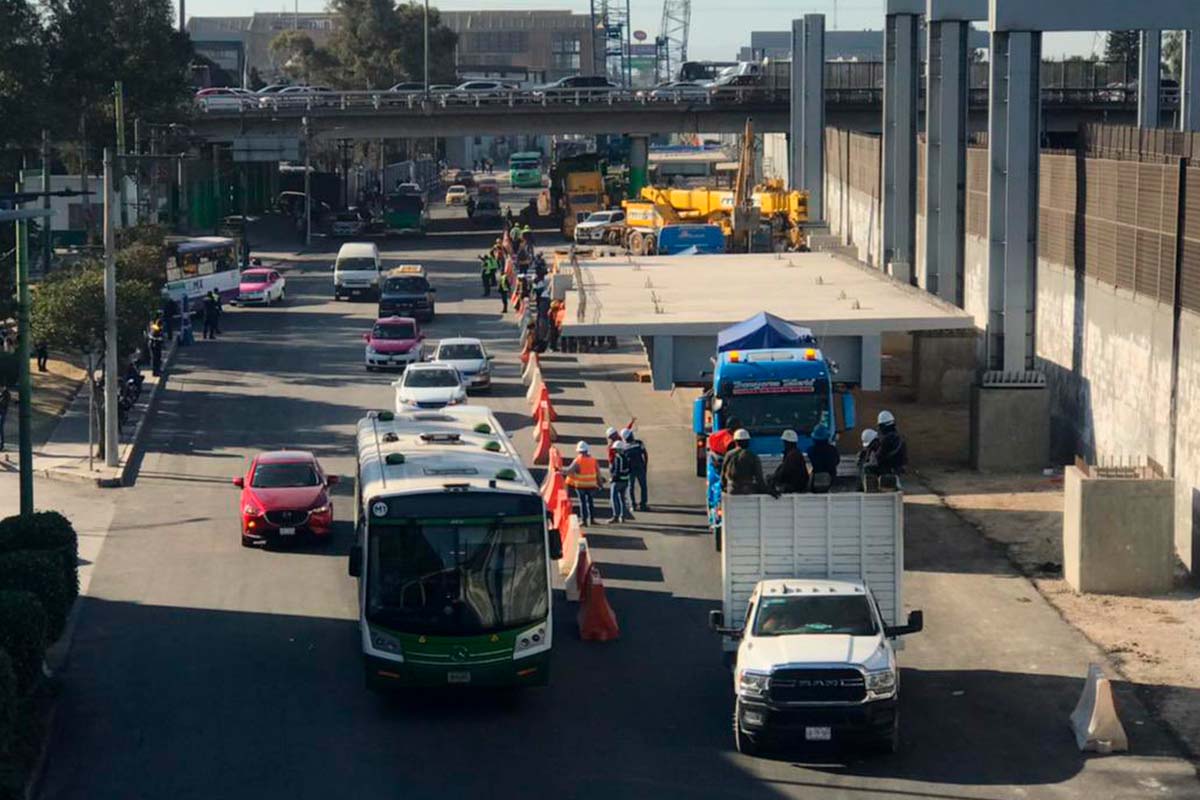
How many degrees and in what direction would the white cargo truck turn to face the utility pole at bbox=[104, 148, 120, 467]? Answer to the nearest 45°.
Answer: approximately 135° to its right

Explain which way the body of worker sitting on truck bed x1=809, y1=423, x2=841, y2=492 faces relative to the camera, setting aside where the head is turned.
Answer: away from the camera

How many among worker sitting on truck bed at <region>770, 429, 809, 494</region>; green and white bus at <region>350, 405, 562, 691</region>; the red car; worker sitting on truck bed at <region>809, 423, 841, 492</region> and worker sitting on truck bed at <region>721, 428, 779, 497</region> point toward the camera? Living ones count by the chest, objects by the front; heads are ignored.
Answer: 2

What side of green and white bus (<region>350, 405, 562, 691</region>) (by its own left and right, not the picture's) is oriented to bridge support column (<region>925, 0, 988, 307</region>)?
back

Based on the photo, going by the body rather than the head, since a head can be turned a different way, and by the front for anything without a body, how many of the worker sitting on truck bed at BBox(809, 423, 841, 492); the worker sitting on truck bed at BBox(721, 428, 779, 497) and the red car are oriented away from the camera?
2

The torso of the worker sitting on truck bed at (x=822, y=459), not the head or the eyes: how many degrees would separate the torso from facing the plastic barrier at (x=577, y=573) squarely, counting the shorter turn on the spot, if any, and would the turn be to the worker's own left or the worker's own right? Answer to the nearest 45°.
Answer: approximately 135° to the worker's own left

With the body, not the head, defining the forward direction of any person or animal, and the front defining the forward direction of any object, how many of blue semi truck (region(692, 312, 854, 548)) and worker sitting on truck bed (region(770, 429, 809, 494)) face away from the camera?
1

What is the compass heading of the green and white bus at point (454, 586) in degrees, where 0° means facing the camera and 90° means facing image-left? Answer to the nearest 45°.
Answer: approximately 0°

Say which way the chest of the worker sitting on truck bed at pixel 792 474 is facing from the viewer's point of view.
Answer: away from the camera
